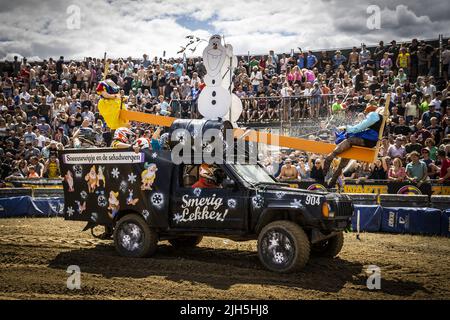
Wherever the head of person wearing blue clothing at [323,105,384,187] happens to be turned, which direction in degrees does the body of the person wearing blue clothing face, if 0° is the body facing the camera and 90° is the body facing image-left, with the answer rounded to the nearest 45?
approximately 90°

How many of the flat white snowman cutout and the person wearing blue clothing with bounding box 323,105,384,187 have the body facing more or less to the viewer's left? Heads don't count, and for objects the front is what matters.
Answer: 1

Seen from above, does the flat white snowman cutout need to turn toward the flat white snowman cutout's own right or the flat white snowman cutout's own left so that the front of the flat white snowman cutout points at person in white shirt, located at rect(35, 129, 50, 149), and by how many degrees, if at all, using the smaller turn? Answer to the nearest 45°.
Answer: approximately 135° to the flat white snowman cutout's own right

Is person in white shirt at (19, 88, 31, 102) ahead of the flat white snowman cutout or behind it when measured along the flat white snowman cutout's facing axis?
behind

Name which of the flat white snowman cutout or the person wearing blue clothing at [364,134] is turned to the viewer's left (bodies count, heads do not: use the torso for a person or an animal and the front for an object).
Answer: the person wearing blue clothing

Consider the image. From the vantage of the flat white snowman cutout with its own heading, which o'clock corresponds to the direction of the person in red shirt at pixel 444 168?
The person in red shirt is roughly at 8 o'clock from the flat white snowman cutout.

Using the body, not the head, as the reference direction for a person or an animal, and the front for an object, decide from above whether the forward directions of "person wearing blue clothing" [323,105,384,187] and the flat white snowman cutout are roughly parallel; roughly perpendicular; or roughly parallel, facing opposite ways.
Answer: roughly perpendicular

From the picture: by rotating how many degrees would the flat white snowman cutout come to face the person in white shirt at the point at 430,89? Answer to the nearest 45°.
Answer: approximately 135° to its left

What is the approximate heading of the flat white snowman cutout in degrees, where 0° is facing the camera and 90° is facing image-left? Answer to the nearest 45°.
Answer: approximately 0°
